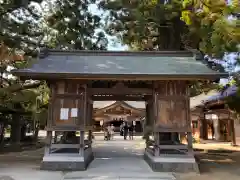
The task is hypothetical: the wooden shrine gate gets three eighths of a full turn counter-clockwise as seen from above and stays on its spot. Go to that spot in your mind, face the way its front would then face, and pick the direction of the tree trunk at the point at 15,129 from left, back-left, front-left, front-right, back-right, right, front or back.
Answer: left

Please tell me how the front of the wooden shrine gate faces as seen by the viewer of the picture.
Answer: facing the viewer
